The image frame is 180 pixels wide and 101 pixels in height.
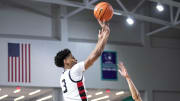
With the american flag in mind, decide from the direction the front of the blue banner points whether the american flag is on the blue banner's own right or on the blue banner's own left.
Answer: on the blue banner's own right

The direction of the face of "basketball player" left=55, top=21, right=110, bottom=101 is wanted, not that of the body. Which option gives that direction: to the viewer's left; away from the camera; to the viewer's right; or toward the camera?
to the viewer's right

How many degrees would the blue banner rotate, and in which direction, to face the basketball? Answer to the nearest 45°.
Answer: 0° — it already faces it

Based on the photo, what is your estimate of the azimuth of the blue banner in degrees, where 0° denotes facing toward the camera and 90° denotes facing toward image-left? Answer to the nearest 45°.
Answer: approximately 0°

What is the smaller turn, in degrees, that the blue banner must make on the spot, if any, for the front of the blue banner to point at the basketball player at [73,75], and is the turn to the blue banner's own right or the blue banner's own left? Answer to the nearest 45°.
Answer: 0° — it already faces them
